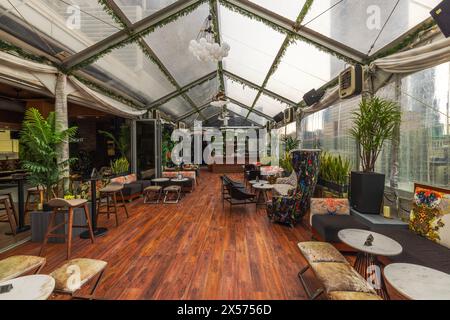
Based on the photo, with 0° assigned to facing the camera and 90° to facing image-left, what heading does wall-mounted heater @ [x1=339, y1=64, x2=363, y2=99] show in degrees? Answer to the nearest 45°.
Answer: approximately 45°

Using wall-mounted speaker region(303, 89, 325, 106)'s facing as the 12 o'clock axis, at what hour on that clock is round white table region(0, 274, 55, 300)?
The round white table is roughly at 11 o'clock from the wall-mounted speaker.

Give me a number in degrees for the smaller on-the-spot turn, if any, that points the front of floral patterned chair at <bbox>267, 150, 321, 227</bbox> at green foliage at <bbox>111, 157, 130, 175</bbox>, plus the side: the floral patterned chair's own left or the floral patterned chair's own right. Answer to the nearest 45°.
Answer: approximately 45° to the floral patterned chair's own right

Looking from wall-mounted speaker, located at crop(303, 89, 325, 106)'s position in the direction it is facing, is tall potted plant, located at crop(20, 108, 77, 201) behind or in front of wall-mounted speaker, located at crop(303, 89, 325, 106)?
in front

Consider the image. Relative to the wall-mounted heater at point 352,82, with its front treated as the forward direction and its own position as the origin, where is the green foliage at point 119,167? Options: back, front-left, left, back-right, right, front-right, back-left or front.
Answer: front-right

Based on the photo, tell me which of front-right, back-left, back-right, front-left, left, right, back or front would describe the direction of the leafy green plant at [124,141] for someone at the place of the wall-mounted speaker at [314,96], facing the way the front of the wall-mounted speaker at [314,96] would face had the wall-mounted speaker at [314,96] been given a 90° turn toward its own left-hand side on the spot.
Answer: back-right

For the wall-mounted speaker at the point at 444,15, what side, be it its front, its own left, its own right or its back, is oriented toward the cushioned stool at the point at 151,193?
front

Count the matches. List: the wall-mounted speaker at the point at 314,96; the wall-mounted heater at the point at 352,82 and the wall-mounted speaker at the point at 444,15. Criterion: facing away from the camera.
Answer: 0

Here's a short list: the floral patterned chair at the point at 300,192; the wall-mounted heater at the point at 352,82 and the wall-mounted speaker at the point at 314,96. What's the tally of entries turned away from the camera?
0

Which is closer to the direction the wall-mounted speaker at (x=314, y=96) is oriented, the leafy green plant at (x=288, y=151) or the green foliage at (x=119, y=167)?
the green foliage

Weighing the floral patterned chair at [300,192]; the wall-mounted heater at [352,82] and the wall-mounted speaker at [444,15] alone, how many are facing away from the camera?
0

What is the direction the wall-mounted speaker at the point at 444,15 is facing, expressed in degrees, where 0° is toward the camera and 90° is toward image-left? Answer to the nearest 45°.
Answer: approximately 90°

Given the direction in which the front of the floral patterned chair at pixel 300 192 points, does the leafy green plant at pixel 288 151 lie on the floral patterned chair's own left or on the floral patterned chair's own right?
on the floral patterned chair's own right

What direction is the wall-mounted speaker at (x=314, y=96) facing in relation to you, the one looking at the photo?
facing the viewer and to the left of the viewer

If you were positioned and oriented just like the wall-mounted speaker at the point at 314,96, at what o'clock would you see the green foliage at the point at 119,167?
The green foliage is roughly at 1 o'clock from the wall-mounted speaker.

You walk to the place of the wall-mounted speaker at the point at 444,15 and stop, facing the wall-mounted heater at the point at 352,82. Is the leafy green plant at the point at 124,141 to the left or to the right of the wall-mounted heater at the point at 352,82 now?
left

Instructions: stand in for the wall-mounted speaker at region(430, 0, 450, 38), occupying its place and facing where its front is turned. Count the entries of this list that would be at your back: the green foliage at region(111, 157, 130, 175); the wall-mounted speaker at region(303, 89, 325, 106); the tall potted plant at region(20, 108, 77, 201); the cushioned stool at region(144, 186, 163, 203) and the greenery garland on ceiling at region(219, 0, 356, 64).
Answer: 0

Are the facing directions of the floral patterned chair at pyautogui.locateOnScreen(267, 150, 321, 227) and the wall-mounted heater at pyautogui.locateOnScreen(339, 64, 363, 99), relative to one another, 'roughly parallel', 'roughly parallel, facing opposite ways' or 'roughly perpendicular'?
roughly parallel
